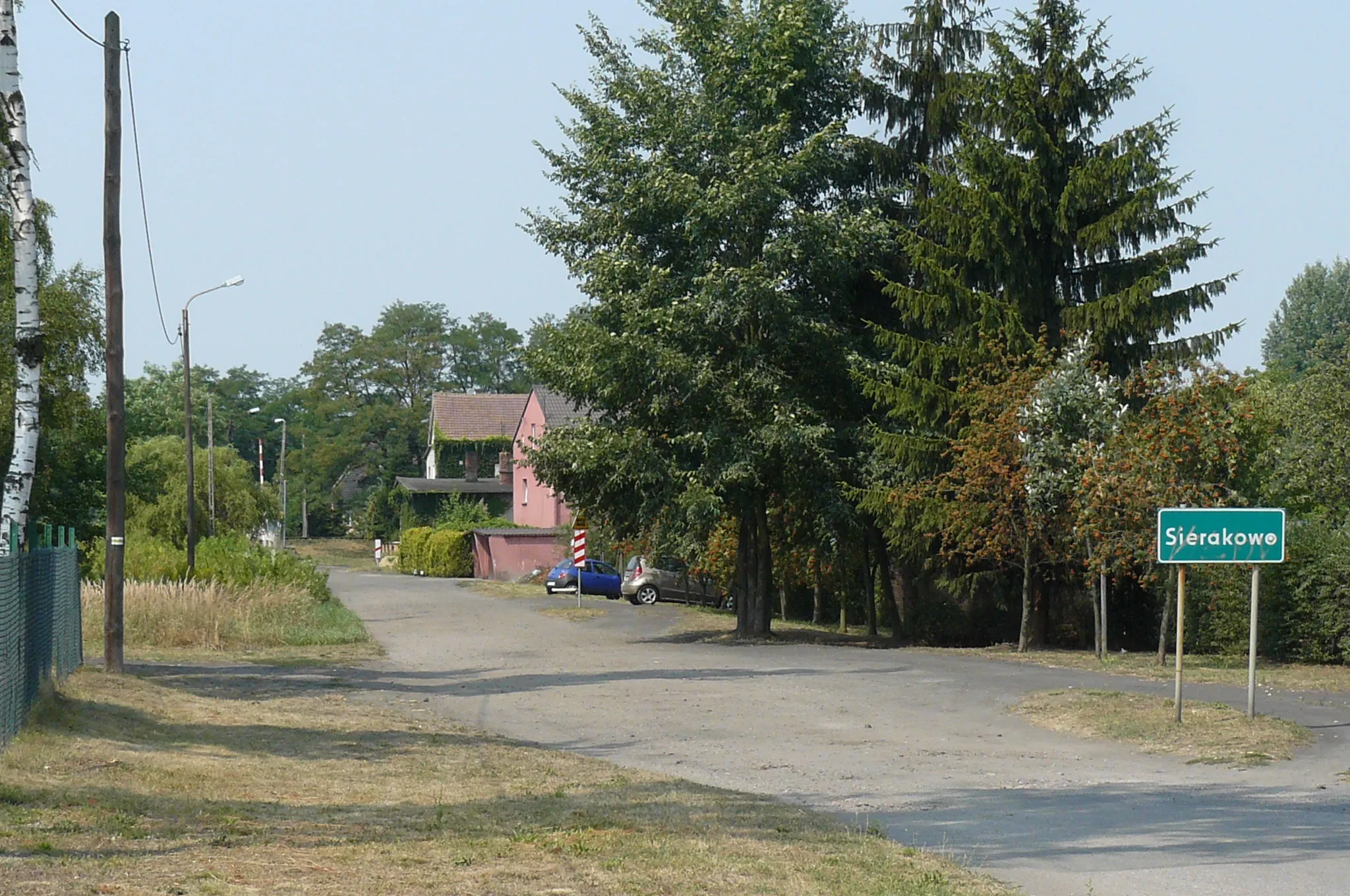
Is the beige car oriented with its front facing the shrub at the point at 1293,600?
no

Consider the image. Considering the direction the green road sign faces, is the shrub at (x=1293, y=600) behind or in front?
behind

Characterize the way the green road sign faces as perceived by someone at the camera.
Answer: facing the viewer

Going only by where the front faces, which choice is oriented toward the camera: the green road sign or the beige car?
the green road sign

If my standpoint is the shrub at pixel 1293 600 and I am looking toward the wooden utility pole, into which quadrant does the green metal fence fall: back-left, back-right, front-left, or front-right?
front-left

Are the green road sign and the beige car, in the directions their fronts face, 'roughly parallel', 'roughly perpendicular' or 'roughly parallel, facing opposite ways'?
roughly perpendicular

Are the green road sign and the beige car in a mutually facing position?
no

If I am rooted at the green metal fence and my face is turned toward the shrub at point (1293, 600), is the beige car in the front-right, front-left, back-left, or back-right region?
front-left

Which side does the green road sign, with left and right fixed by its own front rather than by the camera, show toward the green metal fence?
right
